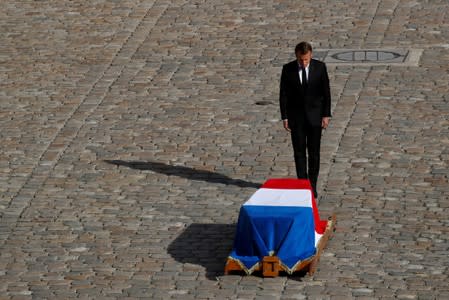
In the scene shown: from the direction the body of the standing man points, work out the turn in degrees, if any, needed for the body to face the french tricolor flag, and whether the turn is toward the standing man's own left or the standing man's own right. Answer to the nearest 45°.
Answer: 0° — they already face it

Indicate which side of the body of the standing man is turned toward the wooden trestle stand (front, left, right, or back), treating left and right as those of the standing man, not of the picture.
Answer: front

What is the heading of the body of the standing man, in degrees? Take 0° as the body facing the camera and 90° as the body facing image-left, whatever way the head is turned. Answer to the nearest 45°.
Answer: approximately 0°
